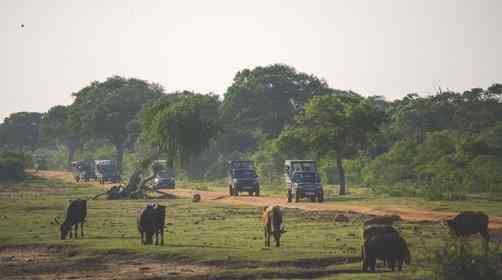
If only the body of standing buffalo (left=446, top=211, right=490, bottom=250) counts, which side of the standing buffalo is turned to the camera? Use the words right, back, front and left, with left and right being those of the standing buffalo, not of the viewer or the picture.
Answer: left

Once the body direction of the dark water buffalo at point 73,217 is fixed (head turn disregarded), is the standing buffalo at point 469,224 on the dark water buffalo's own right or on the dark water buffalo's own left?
on the dark water buffalo's own left

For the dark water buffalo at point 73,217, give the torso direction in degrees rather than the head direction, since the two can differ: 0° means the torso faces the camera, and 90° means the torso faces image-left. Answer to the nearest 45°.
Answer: approximately 45°

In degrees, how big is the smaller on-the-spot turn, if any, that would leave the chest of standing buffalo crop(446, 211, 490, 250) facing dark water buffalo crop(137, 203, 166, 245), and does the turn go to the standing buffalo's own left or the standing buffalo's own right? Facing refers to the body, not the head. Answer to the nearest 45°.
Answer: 0° — it already faces it
